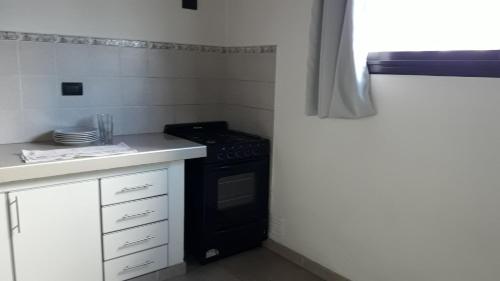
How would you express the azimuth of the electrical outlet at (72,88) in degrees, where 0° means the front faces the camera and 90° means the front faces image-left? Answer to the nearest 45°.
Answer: approximately 0°

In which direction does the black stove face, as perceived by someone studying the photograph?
facing the viewer and to the right of the viewer

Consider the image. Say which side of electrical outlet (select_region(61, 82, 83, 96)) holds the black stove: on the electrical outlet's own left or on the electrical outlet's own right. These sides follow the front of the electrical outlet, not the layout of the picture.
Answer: on the electrical outlet's own left

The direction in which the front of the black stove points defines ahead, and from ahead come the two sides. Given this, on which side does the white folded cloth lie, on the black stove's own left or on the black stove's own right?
on the black stove's own right

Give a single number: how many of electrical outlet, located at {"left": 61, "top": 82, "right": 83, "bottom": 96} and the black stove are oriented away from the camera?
0

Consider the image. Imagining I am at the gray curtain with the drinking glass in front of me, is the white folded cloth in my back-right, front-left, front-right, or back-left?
front-left

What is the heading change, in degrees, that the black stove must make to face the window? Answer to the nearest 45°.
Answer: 0° — it already faces it
